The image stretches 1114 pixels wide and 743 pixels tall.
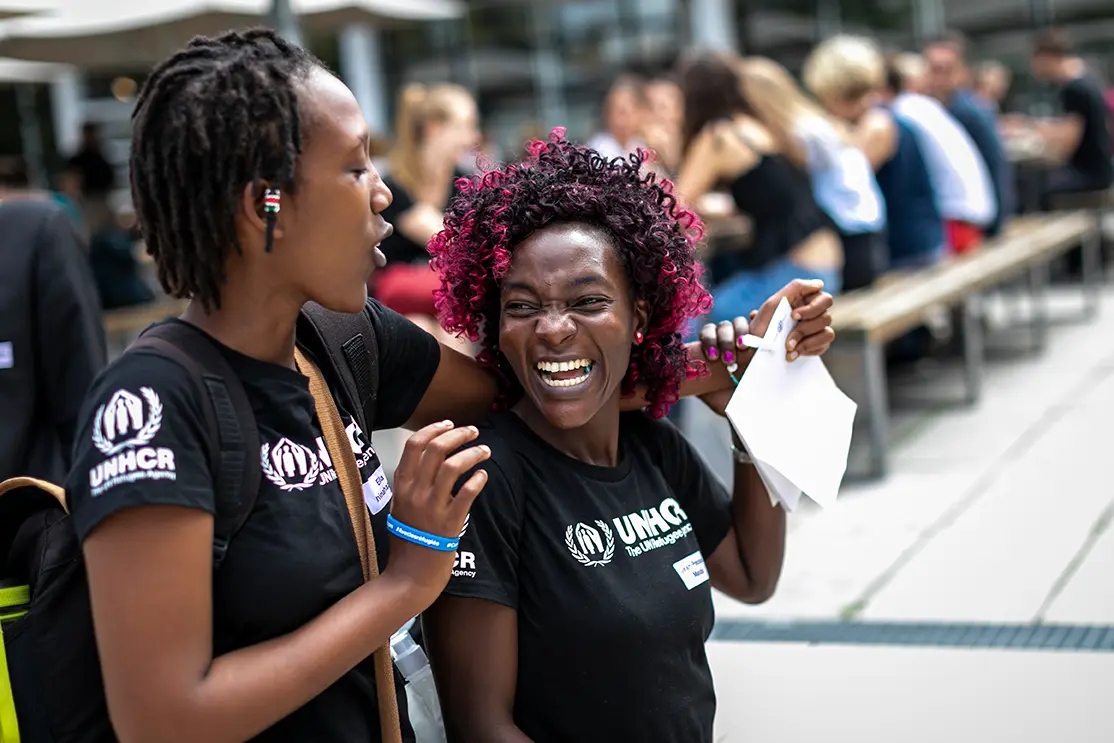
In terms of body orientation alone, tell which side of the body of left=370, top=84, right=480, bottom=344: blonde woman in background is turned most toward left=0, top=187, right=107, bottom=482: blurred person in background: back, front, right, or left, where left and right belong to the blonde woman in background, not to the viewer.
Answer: right

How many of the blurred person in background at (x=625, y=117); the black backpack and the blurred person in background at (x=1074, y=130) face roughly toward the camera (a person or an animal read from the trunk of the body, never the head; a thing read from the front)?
1

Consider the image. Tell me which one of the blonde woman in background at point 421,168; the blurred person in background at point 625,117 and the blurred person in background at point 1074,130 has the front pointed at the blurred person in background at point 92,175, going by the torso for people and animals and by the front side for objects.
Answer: the blurred person in background at point 1074,130

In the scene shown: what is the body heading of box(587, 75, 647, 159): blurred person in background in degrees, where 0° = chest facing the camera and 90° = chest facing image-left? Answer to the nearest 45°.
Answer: approximately 0°

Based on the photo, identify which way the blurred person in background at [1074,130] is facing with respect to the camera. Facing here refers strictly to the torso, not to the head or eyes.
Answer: to the viewer's left

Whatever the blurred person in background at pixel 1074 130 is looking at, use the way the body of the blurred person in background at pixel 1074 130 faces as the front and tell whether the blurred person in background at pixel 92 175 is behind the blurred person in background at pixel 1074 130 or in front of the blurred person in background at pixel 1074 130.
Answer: in front

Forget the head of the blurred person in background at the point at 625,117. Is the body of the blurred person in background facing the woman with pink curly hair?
yes

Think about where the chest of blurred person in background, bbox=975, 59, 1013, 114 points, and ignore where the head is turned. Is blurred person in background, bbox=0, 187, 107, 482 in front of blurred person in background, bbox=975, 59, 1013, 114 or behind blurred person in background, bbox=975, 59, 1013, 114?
in front

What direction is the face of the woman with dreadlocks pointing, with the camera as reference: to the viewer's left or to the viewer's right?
to the viewer's right

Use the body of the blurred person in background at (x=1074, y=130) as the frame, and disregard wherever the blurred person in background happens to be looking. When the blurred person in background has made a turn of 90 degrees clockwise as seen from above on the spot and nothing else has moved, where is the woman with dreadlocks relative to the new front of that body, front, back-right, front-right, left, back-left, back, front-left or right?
back
